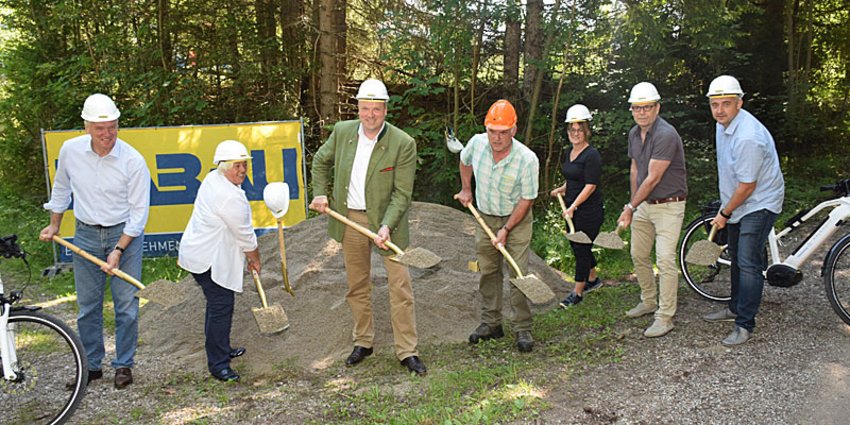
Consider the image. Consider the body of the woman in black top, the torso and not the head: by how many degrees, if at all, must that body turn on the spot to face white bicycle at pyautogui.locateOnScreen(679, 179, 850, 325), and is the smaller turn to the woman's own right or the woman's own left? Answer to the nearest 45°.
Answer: approximately 135° to the woman's own left

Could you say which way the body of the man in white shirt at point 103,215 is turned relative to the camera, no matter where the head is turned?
toward the camera

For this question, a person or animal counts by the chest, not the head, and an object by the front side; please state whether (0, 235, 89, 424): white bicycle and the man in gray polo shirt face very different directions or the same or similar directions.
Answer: very different directions

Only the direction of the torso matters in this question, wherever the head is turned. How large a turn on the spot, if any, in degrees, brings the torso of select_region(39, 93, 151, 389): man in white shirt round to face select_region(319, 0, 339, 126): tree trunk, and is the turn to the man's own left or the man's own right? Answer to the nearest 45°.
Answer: approximately 135° to the man's own left

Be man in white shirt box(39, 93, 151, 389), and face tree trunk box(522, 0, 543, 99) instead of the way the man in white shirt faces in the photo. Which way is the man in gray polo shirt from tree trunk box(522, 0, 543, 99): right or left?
right

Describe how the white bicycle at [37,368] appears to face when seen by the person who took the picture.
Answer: facing to the right of the viewer

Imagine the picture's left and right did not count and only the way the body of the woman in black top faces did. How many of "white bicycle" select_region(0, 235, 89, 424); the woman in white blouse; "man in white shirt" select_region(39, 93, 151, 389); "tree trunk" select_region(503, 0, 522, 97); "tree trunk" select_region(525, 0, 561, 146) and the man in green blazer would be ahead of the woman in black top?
4

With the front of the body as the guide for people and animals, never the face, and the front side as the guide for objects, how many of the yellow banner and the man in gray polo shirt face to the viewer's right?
0

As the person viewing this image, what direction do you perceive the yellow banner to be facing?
facing the viewer

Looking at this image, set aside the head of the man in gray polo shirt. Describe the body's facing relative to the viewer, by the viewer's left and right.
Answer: facing the viewer and to the left of the viewer
